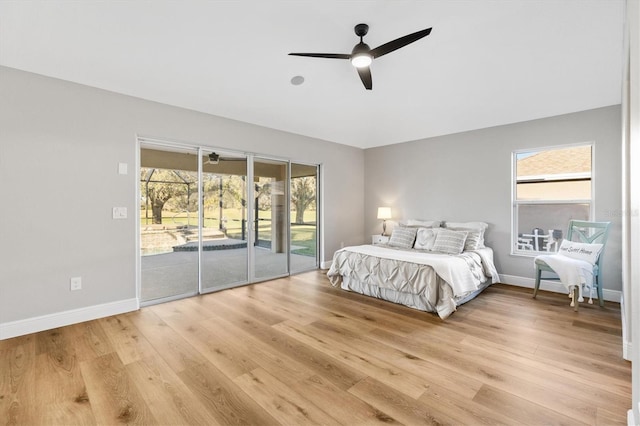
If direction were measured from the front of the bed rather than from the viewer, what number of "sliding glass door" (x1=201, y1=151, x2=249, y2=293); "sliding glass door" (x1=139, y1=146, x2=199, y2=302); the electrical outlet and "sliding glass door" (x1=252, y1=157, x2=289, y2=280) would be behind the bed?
0

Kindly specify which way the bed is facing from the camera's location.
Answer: facing the viewer and to the left of the viewer

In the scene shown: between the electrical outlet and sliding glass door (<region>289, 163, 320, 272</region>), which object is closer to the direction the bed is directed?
the electrical outlet

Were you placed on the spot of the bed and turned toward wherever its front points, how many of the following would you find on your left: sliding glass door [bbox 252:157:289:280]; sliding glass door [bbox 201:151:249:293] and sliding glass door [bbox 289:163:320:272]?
0

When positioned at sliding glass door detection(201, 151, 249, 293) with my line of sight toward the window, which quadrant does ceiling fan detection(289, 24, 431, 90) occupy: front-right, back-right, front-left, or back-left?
front-right

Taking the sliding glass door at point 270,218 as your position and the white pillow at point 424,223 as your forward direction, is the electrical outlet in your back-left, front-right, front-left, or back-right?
back-right

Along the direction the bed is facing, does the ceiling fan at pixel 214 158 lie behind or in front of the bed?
in front

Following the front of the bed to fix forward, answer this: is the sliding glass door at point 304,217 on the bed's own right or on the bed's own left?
on the bed's own right

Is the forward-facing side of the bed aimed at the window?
no

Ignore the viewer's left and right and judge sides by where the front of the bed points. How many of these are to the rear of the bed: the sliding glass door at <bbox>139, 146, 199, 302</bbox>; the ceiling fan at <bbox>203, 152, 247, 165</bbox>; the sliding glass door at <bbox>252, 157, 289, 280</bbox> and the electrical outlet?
0

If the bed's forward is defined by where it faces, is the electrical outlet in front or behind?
in front

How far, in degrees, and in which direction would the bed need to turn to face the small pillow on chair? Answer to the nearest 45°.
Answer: approximately 135° to its left

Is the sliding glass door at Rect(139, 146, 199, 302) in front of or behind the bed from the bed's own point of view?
in front

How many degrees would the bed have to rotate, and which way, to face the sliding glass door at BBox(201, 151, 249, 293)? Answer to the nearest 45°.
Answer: approximately 45° to its right
